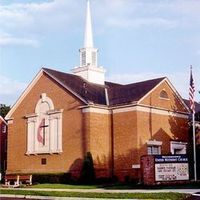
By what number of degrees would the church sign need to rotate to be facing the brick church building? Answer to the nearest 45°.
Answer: approximately 135° to its right

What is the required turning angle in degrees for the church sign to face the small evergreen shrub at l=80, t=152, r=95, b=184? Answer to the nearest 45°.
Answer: approximately 135° to its right

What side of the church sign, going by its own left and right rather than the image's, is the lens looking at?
front
